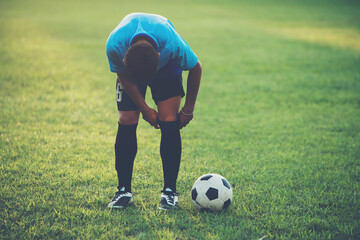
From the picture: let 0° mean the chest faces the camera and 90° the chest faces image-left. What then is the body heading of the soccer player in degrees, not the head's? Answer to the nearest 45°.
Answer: approximately 0°

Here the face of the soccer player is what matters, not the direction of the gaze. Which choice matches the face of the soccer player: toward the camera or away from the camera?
toward the camera
